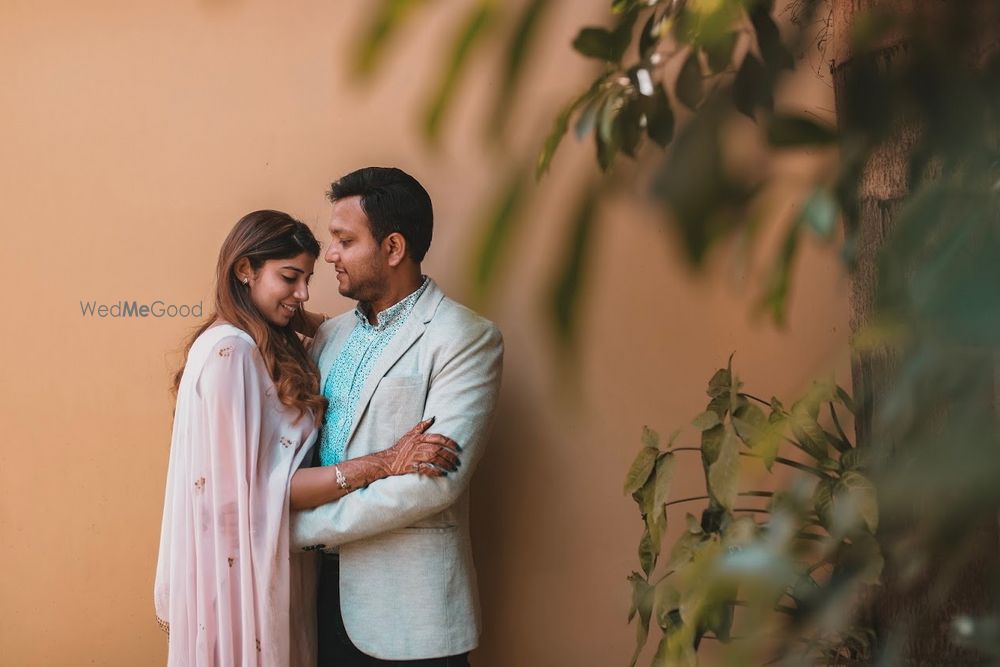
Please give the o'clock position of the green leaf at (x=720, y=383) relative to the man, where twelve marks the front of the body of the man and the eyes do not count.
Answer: The green leaf is roughly at 8 o'clock from the man.

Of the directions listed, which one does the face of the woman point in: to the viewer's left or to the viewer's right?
to the viewer's right

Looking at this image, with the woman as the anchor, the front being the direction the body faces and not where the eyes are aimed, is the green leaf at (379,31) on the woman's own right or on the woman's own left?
on the woman's own right

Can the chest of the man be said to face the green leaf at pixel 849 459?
no

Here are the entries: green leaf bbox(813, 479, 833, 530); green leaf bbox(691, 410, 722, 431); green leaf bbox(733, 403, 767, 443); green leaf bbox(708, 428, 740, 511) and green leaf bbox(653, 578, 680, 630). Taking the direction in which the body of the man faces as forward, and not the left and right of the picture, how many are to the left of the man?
5

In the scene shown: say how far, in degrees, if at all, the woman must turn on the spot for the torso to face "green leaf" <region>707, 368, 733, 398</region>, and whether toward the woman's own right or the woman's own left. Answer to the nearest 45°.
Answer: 0° — they already face it

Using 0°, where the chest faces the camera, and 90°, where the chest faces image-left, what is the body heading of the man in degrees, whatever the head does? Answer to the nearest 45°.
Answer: approximately 45°

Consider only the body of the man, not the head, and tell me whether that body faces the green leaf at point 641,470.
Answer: no

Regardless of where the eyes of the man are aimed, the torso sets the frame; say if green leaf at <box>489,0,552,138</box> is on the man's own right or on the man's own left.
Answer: on the man's own left

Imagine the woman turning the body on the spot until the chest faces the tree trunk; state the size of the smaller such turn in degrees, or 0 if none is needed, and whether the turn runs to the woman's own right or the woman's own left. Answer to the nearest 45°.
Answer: approximately 45° to the woman's own right

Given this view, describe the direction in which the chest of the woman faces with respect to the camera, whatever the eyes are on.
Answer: to the viewer's right

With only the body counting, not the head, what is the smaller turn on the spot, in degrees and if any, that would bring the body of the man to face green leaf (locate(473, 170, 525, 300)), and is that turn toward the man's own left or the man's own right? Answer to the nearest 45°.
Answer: approximately 45° to the man's own left

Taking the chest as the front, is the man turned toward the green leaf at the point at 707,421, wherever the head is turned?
no

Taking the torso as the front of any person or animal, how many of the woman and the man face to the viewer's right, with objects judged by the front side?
1

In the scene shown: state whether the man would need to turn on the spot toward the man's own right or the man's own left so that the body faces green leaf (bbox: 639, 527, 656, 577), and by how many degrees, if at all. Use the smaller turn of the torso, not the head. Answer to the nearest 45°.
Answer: approximately 90° to the man's own left

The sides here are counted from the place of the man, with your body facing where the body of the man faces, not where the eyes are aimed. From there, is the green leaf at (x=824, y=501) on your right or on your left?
on your left

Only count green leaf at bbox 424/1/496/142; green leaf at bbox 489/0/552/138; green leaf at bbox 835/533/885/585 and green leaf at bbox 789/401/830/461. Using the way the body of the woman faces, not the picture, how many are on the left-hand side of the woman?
0
